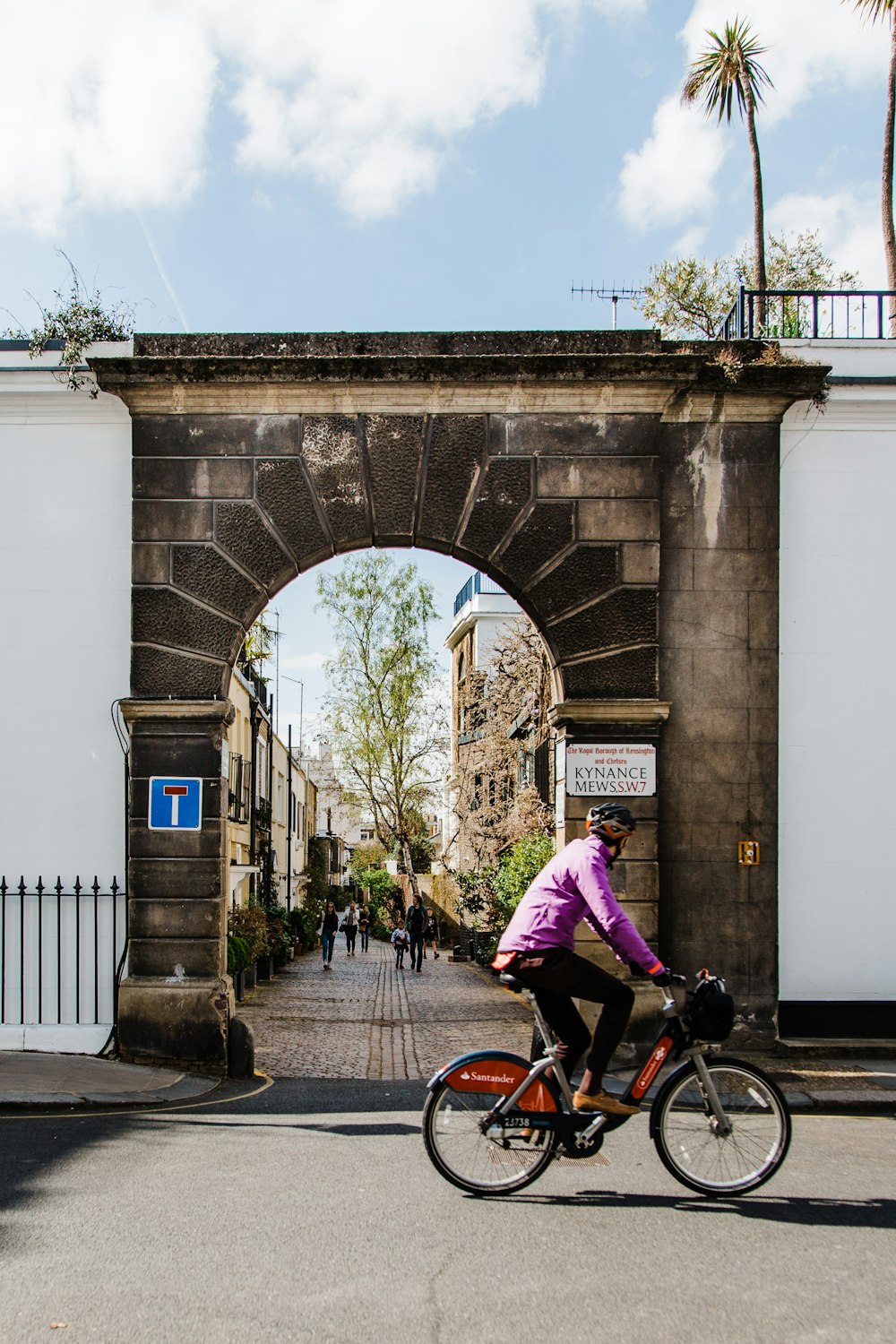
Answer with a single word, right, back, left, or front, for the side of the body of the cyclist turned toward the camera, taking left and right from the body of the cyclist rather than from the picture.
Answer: right

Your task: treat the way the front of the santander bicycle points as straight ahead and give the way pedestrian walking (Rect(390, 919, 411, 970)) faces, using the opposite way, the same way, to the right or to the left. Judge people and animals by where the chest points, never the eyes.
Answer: to the right

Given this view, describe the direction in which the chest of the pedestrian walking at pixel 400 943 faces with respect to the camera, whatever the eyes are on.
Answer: toward the camera

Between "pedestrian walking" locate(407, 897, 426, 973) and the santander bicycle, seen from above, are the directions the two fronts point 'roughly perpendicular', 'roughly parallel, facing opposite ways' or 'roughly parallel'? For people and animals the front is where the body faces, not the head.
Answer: roughly perpendicular

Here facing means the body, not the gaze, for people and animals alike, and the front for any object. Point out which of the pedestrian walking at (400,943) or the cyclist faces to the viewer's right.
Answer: the cyclist

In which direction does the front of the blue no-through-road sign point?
toward the camera

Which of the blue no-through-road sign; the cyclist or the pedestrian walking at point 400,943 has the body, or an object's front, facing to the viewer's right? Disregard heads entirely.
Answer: the cyclist

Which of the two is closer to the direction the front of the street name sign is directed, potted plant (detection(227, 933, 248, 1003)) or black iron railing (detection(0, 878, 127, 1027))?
the black iron railing

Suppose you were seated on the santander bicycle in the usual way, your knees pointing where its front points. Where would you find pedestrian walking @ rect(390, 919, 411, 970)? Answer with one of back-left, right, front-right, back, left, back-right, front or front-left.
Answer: left

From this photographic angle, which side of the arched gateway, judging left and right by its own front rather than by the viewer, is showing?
front

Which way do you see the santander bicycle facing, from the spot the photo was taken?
facing to the right of the viewer
